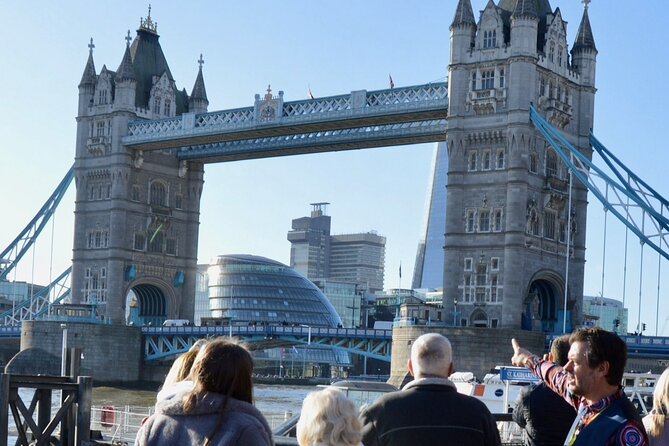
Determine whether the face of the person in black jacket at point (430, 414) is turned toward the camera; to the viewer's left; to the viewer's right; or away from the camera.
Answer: away from the camera

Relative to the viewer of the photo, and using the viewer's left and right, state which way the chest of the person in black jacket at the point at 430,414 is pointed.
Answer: facing away from the viewer

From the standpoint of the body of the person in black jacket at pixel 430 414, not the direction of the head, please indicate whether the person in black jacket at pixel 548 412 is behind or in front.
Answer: in front
